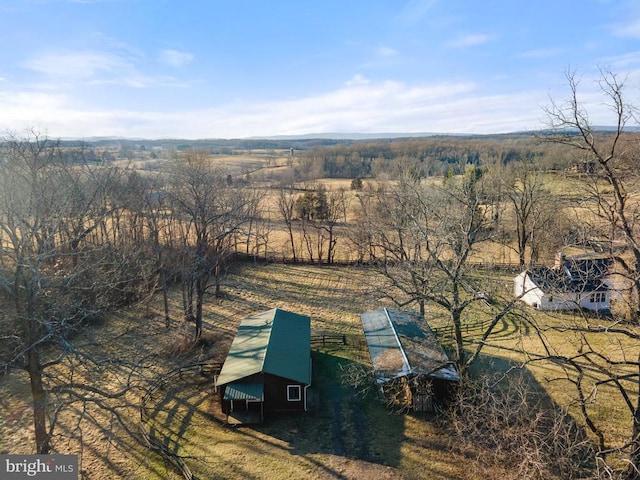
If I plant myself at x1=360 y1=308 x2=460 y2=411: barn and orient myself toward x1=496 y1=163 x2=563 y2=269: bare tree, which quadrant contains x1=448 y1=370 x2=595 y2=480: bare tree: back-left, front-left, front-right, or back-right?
back-right

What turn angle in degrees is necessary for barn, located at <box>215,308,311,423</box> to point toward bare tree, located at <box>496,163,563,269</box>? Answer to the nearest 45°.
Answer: approximately 135° to its left

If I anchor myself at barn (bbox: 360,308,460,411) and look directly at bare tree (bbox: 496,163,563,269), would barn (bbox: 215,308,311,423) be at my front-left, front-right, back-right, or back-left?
back-left

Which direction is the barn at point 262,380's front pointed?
toward the camera

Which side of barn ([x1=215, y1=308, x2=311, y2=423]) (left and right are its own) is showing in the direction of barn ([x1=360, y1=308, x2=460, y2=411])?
left

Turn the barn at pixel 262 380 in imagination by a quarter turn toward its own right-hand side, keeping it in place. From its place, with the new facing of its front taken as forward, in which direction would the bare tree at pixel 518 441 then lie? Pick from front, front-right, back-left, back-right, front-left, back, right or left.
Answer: back-left
